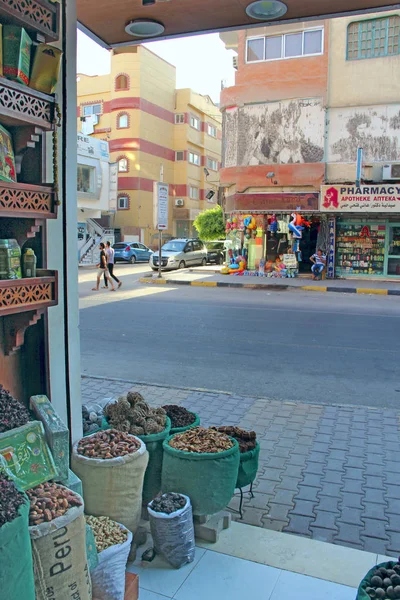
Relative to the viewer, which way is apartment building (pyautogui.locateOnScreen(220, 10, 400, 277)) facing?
toward the camera

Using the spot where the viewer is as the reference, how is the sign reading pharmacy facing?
facing the viewer

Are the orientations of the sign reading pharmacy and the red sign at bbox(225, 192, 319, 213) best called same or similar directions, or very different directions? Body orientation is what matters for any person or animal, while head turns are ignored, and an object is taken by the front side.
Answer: same or similar directions

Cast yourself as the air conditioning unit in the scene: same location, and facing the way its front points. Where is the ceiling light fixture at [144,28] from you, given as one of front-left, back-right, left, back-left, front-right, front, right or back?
front

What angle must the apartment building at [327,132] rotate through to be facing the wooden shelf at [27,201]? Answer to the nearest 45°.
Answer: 0° — it already faces it

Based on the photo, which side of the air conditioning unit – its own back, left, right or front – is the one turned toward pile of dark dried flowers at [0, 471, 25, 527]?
front

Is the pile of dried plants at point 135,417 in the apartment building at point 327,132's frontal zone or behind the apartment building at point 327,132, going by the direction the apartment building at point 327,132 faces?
frontal zone

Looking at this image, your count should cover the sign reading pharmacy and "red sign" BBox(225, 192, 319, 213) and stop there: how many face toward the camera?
2

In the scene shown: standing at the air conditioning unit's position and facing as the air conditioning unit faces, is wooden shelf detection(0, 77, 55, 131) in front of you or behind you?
in front

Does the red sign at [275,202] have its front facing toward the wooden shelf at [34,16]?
yes

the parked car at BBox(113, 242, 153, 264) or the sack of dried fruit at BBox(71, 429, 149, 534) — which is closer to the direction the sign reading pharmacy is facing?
the sack of dried fruit

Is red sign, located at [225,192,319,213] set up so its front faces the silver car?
no

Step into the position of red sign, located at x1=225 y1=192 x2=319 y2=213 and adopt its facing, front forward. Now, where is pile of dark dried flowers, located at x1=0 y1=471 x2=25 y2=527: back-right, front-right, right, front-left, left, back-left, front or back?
front

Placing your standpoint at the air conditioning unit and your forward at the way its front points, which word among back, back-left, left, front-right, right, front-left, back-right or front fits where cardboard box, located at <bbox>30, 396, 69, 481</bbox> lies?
front

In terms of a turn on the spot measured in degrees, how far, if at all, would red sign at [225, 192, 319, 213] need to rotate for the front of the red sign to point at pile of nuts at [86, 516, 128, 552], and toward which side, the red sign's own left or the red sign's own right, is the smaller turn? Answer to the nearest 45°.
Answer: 0° — it already faces it

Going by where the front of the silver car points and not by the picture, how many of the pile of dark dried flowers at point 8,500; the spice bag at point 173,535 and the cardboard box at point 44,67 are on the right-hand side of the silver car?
0

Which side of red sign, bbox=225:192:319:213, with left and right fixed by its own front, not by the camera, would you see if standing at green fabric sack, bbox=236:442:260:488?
front

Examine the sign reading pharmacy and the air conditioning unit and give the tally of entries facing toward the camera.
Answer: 2

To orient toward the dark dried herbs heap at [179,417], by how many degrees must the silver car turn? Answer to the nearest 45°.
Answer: approximately 45° to its left

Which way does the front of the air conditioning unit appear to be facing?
toward the camera
